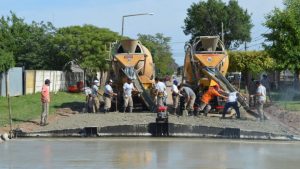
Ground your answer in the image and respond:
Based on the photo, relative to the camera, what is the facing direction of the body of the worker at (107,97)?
to the viewer's right

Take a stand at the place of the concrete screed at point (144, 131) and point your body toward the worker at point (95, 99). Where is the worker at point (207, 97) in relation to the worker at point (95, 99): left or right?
right

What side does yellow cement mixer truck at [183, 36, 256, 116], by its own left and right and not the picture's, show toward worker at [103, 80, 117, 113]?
left

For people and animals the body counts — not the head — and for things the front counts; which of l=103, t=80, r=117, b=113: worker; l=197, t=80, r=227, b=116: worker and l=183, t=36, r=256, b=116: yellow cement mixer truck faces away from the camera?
the yellow cement mixer truck

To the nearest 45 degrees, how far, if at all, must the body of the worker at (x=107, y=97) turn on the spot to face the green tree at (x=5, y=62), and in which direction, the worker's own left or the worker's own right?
approximately 135° to the worker's own left

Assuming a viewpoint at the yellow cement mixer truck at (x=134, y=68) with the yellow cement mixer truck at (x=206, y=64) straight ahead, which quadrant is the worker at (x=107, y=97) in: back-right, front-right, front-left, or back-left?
back-right

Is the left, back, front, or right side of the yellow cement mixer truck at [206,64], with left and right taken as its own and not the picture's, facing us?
back
